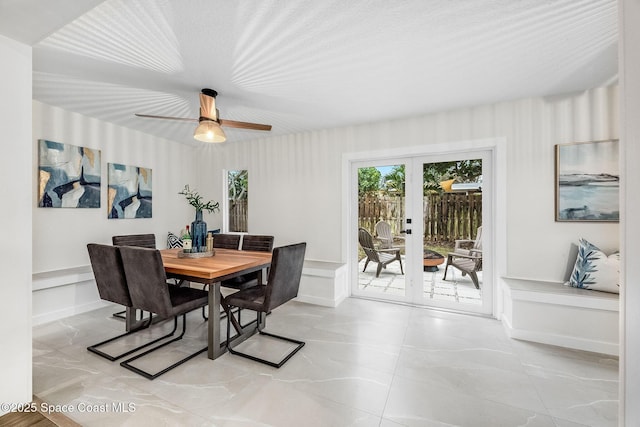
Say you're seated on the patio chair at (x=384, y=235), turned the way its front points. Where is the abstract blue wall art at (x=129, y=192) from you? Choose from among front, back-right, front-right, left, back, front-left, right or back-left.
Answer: back-right

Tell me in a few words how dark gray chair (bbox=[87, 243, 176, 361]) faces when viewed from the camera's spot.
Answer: facing away from the viewer and to the right of the viewer

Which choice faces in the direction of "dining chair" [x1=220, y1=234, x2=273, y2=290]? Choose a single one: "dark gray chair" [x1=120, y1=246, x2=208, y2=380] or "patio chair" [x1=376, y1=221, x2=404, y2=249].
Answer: the dark gray chair

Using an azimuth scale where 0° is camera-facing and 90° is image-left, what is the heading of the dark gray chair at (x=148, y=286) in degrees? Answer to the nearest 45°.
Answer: approximately 225°

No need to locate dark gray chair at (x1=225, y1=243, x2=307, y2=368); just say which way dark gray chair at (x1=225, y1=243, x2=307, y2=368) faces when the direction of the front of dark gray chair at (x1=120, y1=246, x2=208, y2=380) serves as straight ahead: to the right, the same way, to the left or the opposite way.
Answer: to the left

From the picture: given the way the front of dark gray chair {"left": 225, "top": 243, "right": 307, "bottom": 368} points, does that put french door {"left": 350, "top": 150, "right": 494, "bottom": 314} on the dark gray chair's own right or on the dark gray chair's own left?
on the dark gray chair's own right

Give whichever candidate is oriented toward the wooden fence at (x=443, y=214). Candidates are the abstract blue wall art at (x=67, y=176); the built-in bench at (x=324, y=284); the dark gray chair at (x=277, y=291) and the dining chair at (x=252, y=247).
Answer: the abstract blue wall art

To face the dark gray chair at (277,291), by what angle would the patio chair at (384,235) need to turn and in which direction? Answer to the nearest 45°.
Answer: approximately 90° to its right

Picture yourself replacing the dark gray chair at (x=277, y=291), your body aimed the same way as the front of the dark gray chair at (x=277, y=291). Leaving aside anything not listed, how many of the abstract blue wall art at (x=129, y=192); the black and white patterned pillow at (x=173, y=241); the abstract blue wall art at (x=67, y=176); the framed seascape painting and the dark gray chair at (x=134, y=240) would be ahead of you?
4

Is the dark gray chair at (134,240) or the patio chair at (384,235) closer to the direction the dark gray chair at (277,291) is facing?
the dark gray chair
